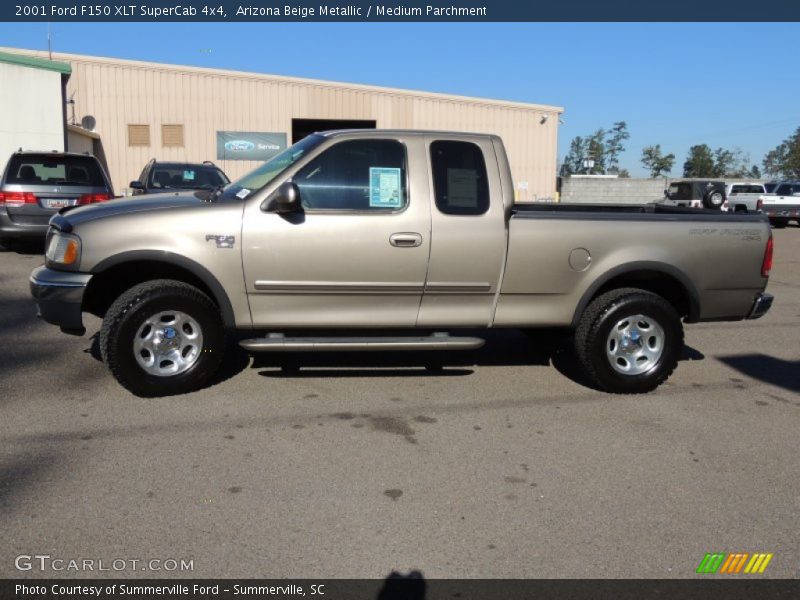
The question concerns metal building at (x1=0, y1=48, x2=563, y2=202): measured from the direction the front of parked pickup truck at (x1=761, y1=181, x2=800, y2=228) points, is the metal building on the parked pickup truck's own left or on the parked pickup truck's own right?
on the parked pickup truck's own left

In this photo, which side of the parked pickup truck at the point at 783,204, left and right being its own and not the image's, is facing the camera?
back

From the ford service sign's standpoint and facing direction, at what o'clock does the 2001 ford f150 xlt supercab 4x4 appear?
The 2001 ford f150 xlt supercab 4x4 is roughly at 12 o'clock from the ford service sign.

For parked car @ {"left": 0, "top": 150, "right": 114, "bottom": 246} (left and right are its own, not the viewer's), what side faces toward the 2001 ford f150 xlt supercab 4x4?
back

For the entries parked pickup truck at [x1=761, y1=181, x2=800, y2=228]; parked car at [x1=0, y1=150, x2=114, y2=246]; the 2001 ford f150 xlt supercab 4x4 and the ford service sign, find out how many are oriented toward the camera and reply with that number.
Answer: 1

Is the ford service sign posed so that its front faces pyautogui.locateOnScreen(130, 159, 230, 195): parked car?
yes

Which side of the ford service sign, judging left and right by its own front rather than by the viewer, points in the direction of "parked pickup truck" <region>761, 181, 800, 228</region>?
left

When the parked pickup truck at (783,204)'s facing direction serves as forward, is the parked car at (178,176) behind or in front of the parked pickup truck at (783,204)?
behind

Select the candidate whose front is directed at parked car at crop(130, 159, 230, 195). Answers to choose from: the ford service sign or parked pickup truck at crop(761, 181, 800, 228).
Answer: the ford service sign

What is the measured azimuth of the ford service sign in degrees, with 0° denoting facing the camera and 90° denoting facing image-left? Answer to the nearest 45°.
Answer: approximately 0°

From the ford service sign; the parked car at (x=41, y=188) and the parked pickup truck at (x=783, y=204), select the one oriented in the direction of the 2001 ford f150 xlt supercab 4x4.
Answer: the ford service sign

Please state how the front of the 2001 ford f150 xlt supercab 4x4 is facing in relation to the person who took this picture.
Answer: facing to the left of the viewer

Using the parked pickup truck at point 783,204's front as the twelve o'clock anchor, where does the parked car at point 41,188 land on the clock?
the parked car at point 41,188 is roughly at 7 o'clock from the parked pickup truck at point 783,204.
